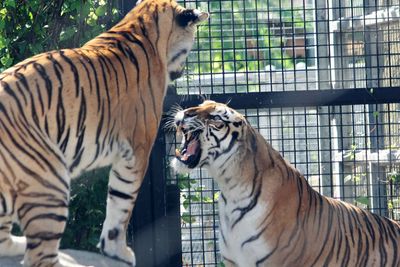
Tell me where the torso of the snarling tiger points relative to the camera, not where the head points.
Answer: to the viewer's left

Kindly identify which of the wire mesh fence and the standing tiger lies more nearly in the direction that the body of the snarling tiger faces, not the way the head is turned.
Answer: the standing tiger

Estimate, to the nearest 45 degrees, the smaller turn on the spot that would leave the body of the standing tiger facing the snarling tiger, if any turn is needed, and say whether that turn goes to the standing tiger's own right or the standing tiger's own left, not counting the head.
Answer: approximately 45° to the standing tiger's own right

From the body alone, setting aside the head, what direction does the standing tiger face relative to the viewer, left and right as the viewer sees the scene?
facing away from the viewer and to the right of the viewer

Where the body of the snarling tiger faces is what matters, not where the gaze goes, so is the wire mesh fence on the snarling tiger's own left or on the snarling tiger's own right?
on the snarling tiger's own right

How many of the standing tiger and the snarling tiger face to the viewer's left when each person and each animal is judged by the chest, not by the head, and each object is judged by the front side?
1
